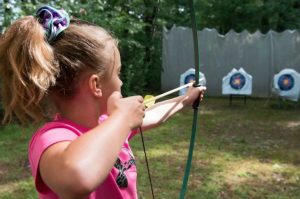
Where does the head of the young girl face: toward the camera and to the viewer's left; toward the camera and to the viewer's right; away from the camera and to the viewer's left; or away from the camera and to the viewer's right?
away from the camera and to the viewer's right

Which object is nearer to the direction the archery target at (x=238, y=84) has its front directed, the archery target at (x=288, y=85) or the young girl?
the young girl

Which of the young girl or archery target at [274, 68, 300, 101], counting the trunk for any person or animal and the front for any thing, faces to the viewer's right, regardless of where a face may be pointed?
the young girl

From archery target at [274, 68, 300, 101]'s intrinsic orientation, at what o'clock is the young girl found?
The young girl is roughly at 12 o'clock from the archery target.

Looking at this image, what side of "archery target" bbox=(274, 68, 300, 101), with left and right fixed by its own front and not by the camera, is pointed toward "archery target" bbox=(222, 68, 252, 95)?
right

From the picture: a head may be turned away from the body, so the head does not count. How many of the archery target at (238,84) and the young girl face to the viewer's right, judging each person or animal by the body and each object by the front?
1

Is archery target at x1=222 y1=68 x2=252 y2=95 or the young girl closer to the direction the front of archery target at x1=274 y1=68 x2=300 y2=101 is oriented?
the young girl

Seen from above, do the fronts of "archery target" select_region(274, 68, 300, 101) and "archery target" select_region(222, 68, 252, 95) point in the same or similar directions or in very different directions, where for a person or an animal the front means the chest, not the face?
same or similar directions

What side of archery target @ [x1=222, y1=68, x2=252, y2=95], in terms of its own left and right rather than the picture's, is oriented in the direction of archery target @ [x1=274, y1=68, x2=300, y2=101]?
left

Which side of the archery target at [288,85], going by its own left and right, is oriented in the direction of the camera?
front

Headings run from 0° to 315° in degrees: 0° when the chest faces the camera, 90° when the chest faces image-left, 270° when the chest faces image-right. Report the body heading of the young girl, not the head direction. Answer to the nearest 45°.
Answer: approximately 270°

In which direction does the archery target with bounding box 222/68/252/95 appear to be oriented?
toward the camera

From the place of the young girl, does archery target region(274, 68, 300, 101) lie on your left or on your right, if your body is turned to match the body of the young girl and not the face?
on your left
